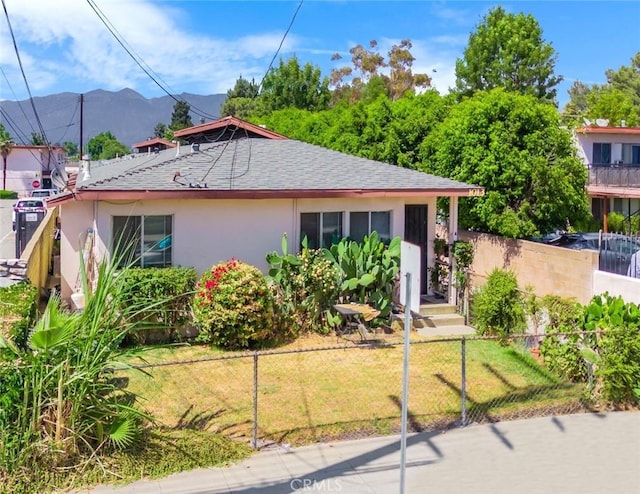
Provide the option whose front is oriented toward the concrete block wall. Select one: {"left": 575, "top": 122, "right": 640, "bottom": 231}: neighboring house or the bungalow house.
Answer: the neighboring house

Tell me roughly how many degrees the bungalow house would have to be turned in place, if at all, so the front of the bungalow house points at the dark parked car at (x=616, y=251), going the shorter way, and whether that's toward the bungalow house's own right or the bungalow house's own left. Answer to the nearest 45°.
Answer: approximately 90° to the bungalow house's own left

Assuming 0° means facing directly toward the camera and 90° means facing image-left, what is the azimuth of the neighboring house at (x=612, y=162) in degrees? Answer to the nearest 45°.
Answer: approximately 0°

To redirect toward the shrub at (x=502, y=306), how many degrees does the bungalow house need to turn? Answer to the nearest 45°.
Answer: approximately 90° to its left

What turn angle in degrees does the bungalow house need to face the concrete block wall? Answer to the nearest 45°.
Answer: approximately 90° to its left

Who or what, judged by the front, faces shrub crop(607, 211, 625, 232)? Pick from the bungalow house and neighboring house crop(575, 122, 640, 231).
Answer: the neighboring house

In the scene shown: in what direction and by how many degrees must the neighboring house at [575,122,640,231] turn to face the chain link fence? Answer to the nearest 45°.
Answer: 0° — it already faces it

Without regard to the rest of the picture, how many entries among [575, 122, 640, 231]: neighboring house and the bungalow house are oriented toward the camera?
2
